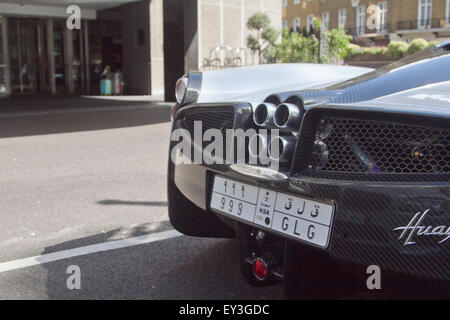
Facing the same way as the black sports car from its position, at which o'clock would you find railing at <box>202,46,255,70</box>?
The railing is roughly at 10 o'clock from the black sports car.

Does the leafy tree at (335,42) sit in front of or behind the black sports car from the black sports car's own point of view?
in front

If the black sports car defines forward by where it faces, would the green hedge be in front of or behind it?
in front

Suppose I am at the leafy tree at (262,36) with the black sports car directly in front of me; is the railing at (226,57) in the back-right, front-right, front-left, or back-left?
front-right

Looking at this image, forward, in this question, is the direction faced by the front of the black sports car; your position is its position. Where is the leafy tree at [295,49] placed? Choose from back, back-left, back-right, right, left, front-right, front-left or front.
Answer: front-left
